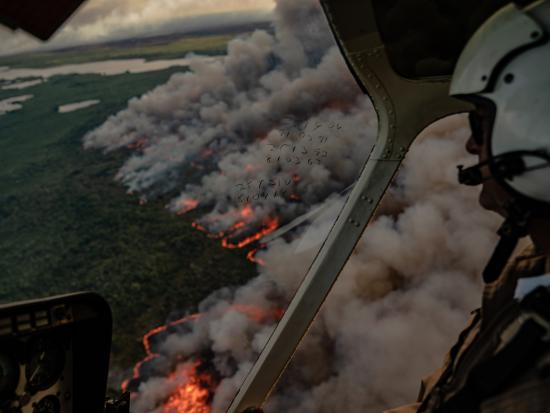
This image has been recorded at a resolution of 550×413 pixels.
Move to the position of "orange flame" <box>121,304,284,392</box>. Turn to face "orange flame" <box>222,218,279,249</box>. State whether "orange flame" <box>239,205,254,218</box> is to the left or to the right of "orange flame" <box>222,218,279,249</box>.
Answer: left

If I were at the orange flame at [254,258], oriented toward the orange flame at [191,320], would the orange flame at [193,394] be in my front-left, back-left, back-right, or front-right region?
front-left

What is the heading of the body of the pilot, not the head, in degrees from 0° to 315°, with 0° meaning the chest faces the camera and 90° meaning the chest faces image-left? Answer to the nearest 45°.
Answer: approximately 90°

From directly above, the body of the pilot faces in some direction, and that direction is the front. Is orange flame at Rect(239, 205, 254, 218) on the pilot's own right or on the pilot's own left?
on the pilot's own right

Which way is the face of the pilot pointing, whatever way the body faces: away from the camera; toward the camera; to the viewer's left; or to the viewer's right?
to the viewer's left
